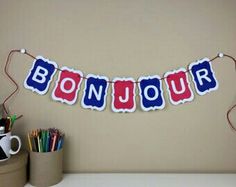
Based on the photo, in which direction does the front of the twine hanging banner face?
toward the camera
